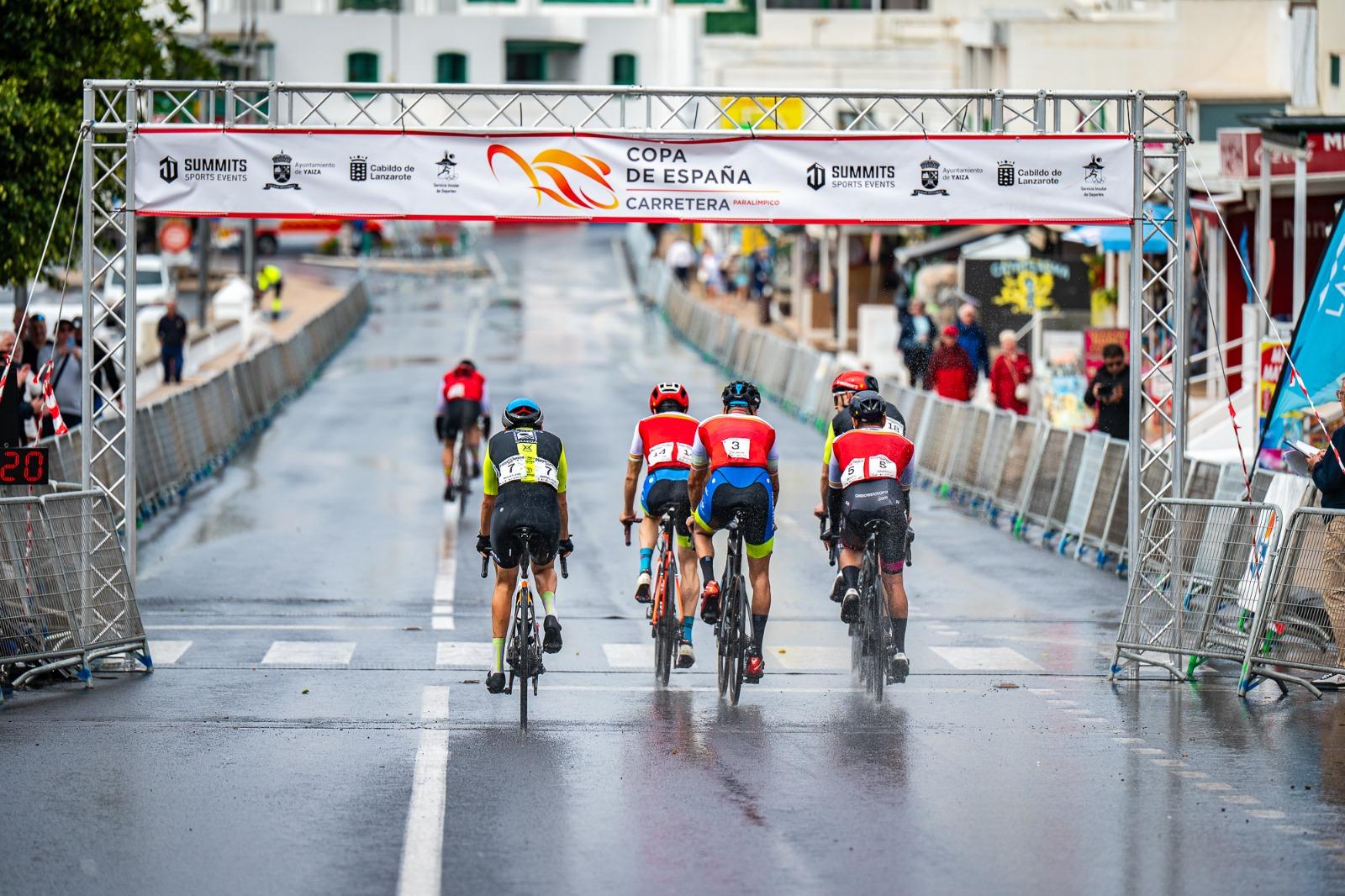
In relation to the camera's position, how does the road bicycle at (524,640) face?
facing away from the viewer

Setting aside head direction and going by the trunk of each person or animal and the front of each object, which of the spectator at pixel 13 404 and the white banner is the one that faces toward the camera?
the white banner

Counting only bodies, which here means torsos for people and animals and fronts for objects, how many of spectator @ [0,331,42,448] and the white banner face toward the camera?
1

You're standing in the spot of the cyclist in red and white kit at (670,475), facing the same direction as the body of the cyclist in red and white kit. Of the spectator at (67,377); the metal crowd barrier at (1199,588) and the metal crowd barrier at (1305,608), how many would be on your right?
2

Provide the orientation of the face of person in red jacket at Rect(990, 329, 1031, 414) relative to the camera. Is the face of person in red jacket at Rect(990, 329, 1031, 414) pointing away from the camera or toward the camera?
toward the camera

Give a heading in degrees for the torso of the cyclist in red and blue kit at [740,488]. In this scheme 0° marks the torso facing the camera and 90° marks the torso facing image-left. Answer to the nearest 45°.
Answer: approximately 180°

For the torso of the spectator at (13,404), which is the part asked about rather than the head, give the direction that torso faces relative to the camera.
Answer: to the viewer's right

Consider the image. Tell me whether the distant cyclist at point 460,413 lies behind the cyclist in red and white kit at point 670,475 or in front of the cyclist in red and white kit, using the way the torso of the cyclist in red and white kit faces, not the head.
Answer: in front

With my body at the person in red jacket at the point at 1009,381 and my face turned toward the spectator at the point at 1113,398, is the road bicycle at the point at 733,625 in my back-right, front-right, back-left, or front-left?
front-right

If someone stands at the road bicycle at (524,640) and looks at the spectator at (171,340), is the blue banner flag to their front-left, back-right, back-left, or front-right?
front-right

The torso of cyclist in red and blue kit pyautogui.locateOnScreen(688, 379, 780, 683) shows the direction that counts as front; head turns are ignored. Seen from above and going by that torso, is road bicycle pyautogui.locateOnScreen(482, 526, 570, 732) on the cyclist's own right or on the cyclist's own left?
on the cyclist's own left

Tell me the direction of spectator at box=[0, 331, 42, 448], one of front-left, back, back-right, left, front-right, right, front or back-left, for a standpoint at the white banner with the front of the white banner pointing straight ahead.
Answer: back-right

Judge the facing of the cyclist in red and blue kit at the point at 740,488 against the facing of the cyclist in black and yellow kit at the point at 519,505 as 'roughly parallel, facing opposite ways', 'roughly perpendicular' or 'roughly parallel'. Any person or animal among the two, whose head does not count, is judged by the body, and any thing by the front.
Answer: roughly parallel

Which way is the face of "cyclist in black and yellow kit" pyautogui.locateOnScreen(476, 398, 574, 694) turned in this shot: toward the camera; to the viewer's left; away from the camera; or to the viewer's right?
away from the camera

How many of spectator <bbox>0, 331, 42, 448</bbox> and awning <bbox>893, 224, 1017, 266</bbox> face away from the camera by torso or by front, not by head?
0

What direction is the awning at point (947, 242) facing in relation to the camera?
to the viewer's left

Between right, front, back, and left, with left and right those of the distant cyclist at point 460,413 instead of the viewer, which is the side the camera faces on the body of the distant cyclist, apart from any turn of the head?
back

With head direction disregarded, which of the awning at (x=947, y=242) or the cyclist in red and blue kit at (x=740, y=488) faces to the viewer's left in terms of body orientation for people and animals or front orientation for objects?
the awning

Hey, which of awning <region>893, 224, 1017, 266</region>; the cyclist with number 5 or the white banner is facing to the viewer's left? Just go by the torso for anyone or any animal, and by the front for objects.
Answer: the awning

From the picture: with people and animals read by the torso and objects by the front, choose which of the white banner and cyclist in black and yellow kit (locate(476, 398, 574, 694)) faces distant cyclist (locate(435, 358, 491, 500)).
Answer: the cyclist in black and yellow kit

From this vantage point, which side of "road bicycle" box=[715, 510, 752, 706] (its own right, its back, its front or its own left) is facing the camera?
back
